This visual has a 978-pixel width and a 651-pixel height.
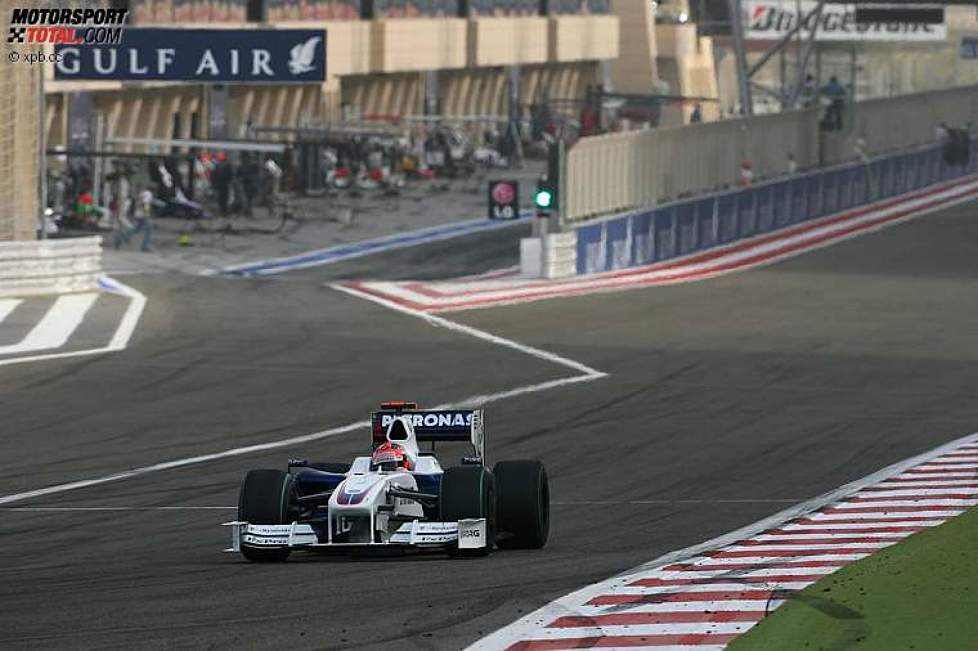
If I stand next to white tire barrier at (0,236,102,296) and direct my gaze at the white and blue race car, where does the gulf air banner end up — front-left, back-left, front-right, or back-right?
back-left

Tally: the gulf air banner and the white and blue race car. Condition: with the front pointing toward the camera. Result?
2

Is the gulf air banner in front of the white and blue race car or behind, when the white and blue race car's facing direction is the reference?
behind

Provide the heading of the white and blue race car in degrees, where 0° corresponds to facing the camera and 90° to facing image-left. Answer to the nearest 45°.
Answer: approximately 0°

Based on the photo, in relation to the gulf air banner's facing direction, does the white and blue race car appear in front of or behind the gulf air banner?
in front

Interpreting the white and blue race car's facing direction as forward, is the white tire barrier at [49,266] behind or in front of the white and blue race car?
behind

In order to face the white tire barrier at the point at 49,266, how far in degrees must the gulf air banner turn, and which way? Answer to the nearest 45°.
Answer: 0° — it already faces it

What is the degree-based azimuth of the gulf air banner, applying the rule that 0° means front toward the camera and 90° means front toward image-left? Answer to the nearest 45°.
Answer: approximately 0°
